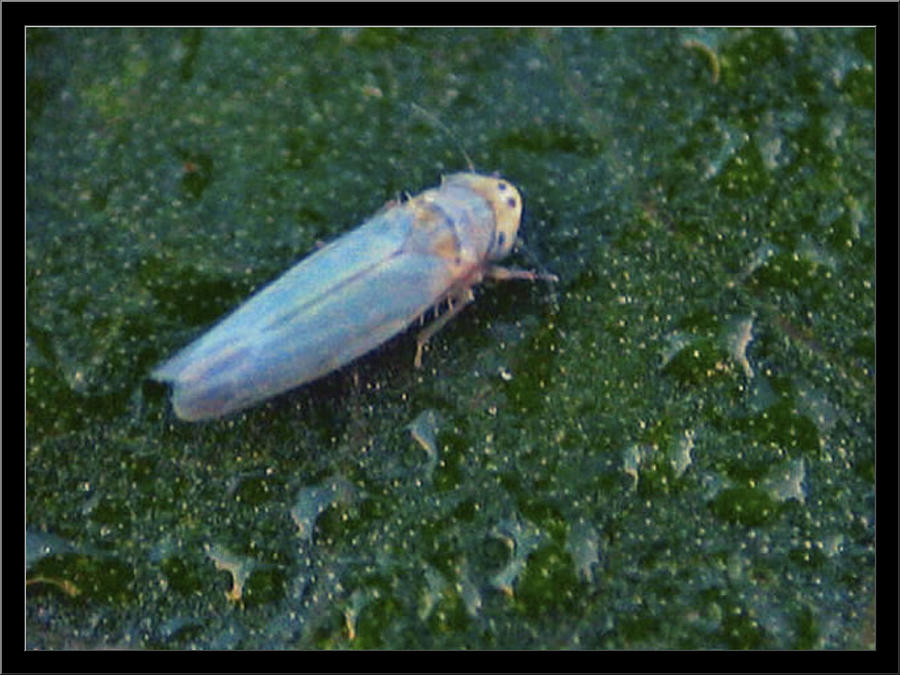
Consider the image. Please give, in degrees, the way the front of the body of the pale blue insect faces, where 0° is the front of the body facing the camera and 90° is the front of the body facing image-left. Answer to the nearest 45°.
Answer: approximately 225°
